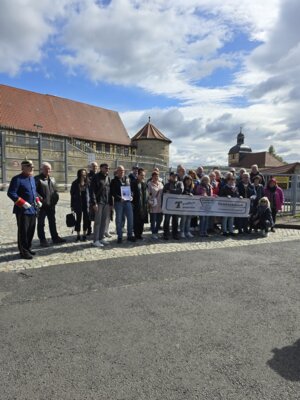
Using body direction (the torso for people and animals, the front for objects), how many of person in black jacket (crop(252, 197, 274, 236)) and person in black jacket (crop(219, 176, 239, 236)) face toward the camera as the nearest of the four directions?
2

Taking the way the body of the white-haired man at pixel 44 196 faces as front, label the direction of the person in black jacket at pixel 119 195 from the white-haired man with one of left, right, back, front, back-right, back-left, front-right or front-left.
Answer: front-left

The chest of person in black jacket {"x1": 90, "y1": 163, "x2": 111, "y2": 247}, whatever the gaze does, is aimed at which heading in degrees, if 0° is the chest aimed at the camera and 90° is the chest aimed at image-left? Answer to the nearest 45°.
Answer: approximately 315°

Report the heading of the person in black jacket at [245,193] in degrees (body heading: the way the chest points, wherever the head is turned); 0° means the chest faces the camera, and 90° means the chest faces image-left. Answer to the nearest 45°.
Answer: approximately 0°

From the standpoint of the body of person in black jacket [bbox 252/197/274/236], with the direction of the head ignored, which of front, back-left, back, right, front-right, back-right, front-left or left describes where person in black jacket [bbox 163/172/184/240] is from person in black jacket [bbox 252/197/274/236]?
front-right

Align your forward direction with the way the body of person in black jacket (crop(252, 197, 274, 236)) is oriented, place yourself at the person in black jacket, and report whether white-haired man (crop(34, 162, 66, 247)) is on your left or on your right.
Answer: on your right

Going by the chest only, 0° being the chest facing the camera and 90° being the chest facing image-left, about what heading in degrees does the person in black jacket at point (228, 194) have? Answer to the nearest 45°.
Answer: approximately 0°

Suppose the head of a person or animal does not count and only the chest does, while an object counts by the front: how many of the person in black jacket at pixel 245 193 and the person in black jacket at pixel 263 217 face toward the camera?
2

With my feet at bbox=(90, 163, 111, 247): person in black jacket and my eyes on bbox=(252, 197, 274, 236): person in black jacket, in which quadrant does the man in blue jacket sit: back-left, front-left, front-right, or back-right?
back-right

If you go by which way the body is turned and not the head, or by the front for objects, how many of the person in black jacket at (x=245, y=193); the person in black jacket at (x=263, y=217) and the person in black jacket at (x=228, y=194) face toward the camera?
3

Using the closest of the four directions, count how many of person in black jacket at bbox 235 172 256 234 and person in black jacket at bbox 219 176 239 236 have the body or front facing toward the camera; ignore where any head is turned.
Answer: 2

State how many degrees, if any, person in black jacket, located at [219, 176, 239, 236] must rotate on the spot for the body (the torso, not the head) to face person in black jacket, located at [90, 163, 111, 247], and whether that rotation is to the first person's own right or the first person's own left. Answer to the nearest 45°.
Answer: approximately 45° to the first person's own right
